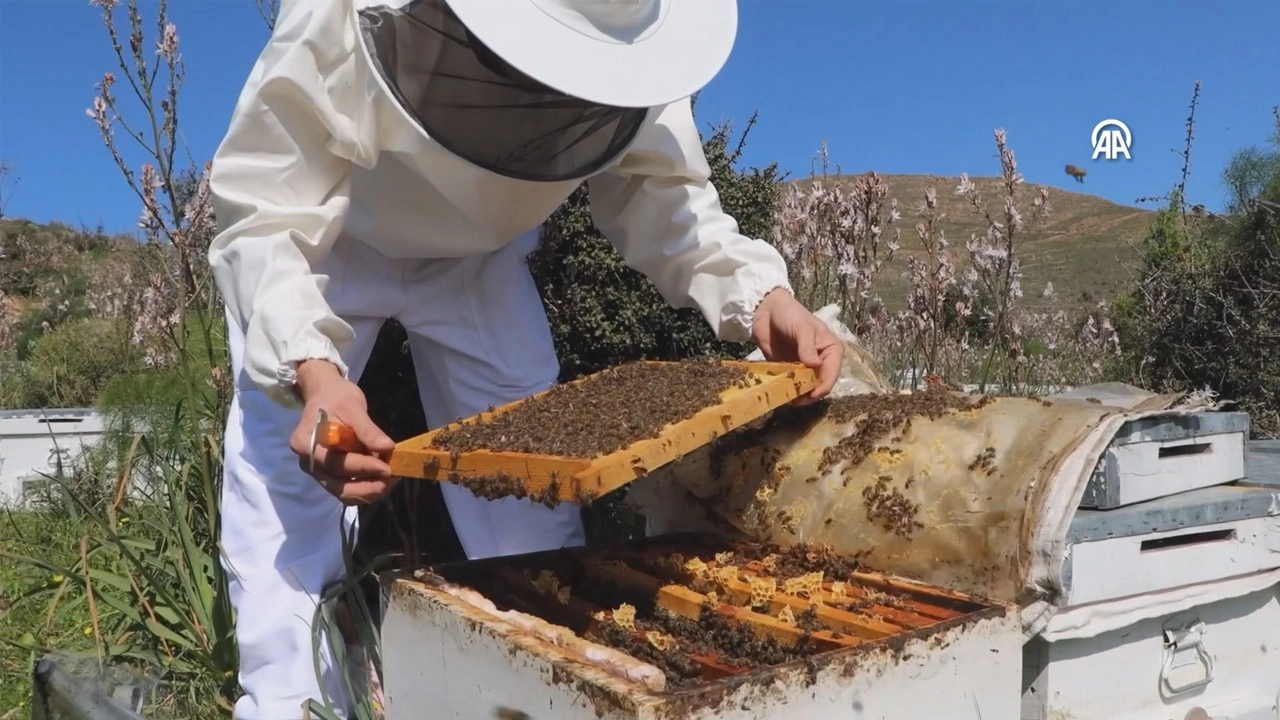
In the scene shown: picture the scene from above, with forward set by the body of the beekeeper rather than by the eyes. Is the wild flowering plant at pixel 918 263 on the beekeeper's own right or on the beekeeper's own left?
on the beekeeper's own left

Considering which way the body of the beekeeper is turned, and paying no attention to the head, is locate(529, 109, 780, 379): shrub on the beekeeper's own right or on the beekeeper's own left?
on the beekeeper's own left

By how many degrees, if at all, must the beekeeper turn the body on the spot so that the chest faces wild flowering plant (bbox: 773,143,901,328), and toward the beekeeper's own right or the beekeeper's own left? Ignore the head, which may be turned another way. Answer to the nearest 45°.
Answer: approximately 90° to the beekeeper's own left

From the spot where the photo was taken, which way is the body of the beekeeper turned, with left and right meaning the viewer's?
facing the viewer and to the right of the viewer

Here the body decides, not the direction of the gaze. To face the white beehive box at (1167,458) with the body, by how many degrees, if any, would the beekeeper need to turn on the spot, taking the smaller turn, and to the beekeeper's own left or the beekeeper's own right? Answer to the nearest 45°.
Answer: approximately 45° to the beekeeper's own left

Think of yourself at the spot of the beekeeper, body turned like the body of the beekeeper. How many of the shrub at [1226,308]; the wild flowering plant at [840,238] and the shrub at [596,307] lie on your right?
0

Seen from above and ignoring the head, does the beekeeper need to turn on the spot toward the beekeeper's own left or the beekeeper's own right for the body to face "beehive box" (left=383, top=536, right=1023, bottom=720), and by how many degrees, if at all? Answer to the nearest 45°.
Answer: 0° — they already face it

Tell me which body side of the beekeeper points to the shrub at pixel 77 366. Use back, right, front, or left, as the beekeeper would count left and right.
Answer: back

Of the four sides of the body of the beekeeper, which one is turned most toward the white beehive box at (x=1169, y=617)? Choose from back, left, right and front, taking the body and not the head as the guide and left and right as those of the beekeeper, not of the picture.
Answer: front

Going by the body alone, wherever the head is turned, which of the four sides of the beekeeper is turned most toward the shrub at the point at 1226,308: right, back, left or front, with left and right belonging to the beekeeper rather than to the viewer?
left

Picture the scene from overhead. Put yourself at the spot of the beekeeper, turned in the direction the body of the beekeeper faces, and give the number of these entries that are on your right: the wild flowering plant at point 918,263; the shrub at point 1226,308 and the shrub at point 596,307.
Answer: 0
